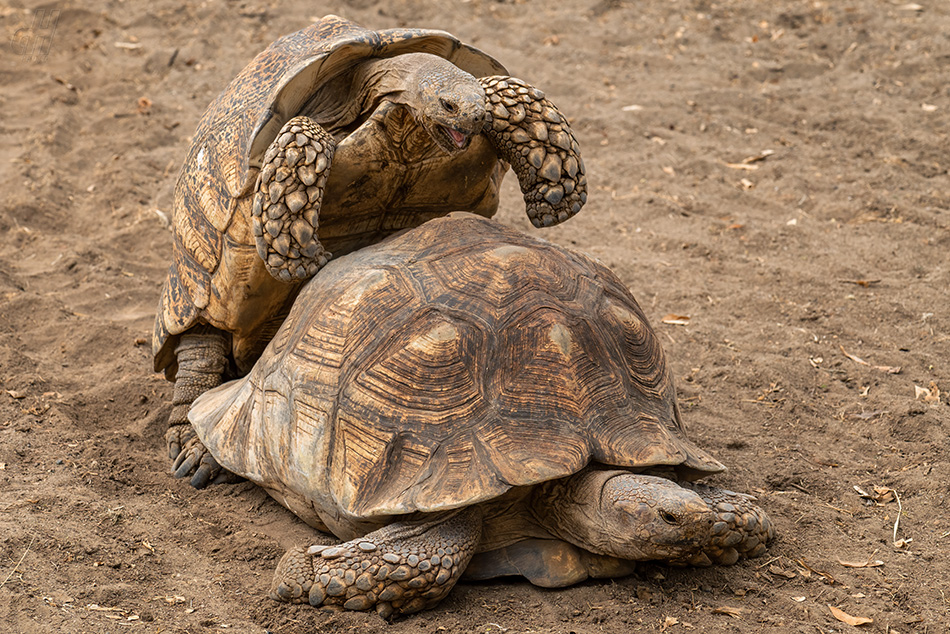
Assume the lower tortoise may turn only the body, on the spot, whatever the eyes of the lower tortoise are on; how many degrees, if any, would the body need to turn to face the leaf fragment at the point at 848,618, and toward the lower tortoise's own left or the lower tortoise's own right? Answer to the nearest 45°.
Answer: approximately 45° to the lower tortoise's own left

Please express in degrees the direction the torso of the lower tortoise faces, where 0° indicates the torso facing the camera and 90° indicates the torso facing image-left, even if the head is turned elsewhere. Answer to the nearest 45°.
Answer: approximately 315°

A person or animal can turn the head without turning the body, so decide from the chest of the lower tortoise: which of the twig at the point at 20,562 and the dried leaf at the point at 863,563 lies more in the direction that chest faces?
the dried leaf

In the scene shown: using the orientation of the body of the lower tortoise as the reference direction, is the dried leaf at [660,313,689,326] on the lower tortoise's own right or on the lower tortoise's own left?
on the lower tortoise's own left

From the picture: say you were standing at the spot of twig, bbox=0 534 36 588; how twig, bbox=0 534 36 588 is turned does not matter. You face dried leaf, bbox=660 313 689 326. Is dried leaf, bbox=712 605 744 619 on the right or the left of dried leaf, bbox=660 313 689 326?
right

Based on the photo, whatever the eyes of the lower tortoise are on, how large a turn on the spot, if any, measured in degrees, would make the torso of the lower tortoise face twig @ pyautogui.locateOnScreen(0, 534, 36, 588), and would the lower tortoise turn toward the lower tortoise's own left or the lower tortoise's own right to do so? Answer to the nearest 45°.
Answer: approximately 135° to the lower tortoise's own right

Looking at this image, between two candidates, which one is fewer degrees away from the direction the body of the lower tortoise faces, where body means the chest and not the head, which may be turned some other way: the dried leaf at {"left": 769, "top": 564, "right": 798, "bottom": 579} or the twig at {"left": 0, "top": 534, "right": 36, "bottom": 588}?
the dried leaf

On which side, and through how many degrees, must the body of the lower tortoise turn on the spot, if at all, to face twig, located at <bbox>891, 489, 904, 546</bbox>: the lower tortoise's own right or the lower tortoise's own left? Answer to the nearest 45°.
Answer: approximately 45° to the lower tortoise's own left

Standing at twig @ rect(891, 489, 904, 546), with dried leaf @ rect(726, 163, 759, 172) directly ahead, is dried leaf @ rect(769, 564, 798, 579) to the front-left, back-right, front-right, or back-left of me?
back-left
